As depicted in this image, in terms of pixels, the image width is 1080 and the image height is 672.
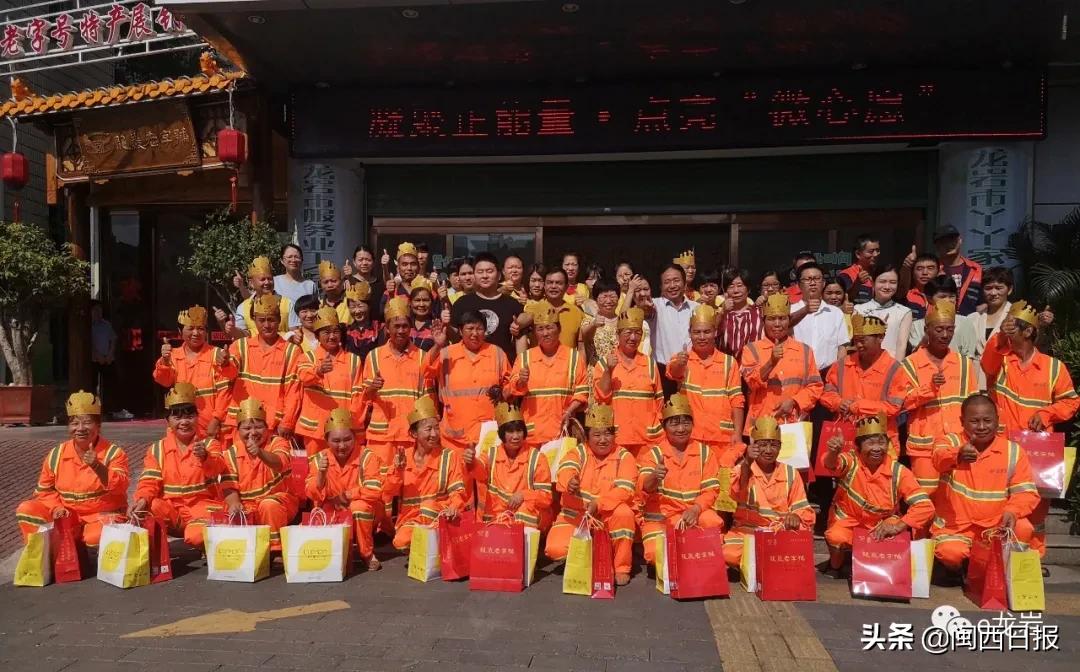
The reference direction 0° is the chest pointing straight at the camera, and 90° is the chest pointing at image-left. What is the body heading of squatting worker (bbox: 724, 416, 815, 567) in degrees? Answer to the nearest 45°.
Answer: approximately 0°

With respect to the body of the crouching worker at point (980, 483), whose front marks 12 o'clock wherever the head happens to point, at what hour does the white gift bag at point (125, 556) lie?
The white gift bag is roughly at 2 o'clock from the crouching worker.

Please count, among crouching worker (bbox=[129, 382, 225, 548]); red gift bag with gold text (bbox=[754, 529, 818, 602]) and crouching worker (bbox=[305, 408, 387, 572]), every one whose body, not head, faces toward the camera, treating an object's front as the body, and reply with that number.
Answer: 3

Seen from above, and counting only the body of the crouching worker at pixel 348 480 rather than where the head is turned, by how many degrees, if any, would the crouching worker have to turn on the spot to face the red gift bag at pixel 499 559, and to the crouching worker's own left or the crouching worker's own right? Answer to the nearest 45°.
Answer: approximately 45° to the crouching worker's own left

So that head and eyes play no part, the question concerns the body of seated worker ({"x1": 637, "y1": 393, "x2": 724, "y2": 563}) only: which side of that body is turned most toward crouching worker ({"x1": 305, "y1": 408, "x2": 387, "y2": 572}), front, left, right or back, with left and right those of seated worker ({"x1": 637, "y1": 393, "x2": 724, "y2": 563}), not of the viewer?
right

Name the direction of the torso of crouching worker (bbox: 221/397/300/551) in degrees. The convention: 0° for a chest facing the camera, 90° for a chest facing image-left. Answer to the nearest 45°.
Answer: approximately 0°

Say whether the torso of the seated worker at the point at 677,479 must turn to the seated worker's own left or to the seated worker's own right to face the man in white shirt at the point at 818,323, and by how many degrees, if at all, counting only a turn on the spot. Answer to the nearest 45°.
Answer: approximately 135° to the seated worker's own left

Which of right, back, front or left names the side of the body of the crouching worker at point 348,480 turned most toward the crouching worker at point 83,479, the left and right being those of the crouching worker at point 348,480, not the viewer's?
right

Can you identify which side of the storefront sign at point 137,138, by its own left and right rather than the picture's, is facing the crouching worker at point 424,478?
front

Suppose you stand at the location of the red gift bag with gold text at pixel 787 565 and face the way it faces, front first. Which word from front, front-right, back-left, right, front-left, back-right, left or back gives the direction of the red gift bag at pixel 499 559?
right
